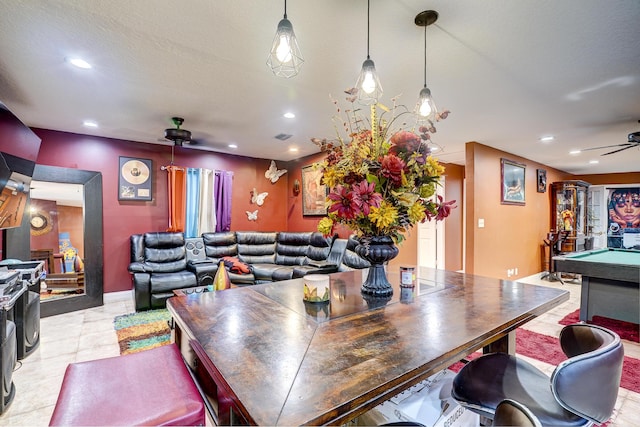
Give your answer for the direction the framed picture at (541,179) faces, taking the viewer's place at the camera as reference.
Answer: facing the viewer and to the right of the viewer

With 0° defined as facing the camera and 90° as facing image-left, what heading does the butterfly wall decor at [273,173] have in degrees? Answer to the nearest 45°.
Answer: approximately 0°

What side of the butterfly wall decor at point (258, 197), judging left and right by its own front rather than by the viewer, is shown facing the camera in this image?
front

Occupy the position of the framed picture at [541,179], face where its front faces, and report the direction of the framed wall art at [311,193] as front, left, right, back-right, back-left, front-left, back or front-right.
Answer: right

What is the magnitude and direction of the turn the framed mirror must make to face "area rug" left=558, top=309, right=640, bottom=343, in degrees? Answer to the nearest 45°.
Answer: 0° — it already faces it

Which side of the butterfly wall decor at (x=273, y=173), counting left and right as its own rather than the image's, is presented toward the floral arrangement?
front

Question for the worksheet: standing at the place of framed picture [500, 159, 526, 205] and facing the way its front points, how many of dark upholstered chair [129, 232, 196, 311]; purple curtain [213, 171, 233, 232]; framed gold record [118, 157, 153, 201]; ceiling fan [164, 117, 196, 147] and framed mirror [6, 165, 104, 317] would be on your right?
5

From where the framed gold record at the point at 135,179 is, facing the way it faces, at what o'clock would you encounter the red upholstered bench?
The red upholstered bench is roughly at 12 o'clock from the framed gold record.

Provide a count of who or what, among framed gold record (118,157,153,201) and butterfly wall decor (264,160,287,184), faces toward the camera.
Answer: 2

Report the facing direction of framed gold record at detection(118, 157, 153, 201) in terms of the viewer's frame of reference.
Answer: facing the viewer

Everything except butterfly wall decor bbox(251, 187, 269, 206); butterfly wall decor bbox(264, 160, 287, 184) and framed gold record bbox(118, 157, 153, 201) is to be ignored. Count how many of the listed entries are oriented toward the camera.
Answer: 3

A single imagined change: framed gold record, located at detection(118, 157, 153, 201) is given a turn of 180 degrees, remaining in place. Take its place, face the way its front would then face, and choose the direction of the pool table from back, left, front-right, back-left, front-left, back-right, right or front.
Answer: back-right

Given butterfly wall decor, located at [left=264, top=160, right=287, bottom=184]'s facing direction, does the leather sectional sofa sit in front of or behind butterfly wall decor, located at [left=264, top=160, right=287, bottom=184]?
in front
